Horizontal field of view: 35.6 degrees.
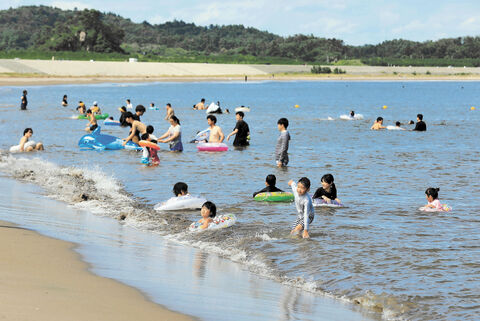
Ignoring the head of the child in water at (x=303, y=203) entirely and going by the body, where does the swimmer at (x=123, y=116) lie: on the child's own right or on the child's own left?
on the child's own right

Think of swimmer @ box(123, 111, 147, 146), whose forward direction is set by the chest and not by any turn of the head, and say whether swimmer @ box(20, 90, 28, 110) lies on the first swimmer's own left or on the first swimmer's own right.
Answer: on the first swimmer's own right

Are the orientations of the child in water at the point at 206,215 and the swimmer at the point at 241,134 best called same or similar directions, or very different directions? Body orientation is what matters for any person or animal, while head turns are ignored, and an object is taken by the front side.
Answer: same or similar directions

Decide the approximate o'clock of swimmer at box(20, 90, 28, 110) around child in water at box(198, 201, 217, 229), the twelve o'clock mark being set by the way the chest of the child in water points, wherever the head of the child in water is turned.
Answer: The swimmer is roughly at 4 o'clock from the child in water.

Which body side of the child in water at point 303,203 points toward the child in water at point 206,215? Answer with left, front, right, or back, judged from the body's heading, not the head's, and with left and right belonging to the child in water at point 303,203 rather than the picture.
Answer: right

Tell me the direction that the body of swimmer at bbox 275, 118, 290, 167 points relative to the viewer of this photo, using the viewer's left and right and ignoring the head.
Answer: facing to the left of the viewer

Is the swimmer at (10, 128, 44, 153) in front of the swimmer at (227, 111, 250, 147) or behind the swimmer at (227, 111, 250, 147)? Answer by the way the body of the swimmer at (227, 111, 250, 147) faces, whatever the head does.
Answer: in front

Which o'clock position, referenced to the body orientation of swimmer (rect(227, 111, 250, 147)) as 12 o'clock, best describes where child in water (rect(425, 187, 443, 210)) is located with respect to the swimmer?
The child in water is roughly at 10 o'clock from the swimmer.

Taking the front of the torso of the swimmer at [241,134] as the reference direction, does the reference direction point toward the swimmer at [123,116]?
no

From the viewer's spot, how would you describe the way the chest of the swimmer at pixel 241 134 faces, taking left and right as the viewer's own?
facing the viewer and to the left of the viewer

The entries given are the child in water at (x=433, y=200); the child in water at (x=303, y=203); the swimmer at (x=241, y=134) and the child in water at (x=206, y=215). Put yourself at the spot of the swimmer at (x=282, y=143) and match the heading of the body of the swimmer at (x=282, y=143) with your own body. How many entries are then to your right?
1

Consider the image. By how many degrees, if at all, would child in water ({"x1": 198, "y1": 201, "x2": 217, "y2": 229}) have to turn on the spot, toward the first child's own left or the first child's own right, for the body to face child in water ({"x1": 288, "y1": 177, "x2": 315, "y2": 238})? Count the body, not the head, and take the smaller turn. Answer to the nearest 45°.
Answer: approximately 90° to the first child's own left
